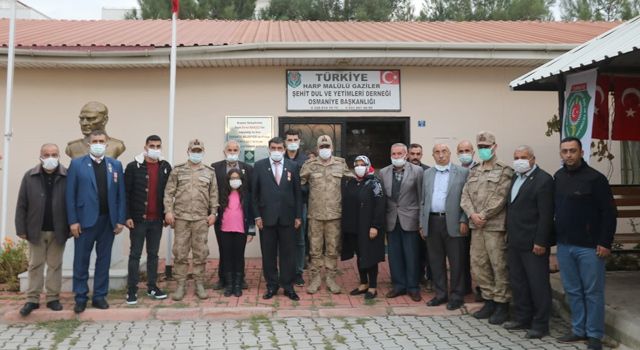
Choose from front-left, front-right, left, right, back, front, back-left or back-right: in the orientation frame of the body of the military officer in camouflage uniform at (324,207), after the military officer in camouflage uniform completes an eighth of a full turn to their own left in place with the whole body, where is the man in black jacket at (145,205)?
back-right

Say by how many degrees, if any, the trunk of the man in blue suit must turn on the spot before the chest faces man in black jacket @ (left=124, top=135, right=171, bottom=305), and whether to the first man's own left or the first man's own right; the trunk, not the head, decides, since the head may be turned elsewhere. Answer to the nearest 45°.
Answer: approximately 90° to the first man's own left

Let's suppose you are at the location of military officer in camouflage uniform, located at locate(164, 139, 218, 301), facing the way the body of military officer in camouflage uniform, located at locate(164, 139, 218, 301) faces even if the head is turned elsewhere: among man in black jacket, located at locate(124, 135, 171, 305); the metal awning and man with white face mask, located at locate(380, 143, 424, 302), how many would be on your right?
1

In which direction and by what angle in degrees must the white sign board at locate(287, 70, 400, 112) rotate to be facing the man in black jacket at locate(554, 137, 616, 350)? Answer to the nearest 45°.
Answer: approximately 45° to its left
